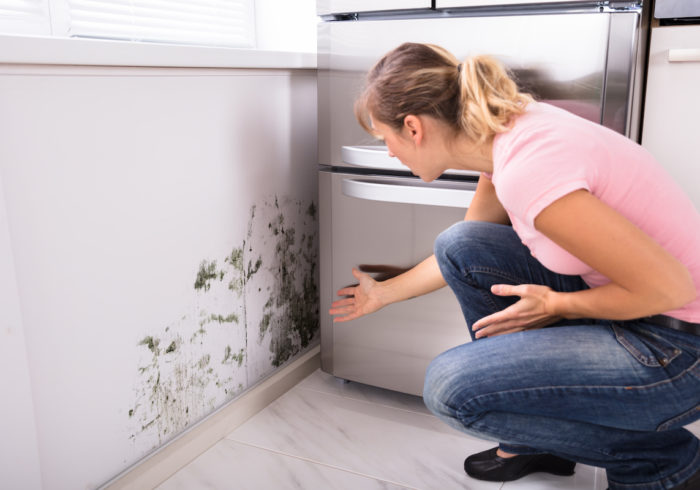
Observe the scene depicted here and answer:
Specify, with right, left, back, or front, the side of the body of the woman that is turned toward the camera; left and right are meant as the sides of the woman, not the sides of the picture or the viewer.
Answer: left
